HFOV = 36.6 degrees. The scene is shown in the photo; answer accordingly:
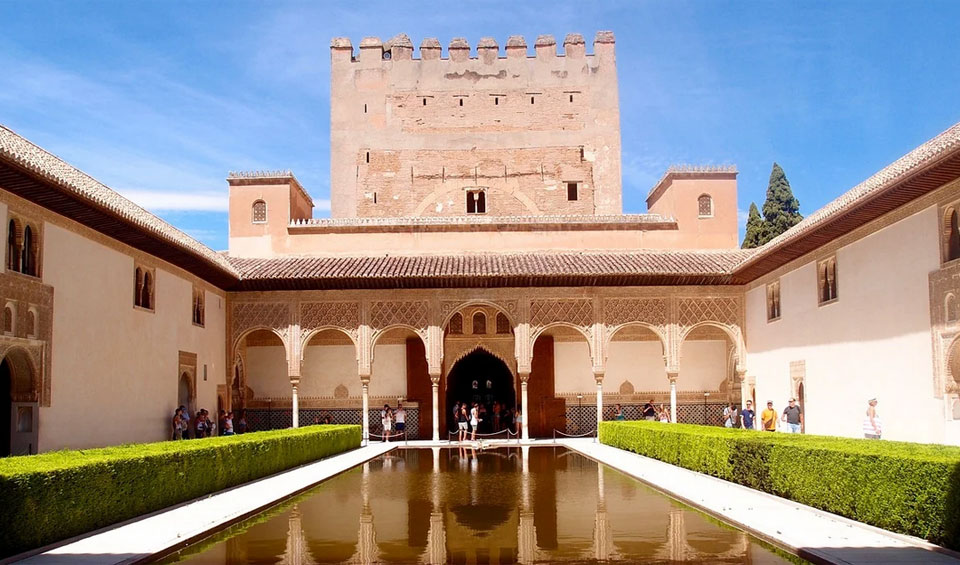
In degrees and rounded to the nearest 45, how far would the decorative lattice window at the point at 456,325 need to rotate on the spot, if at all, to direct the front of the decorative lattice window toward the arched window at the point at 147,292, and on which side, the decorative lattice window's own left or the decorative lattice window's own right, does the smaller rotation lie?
approximately 45° to the decorative lattice window's own right

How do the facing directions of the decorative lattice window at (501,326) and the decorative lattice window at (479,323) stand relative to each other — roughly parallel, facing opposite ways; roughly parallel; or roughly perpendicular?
roughly parallel

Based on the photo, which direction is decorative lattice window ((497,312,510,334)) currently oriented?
toward the camera

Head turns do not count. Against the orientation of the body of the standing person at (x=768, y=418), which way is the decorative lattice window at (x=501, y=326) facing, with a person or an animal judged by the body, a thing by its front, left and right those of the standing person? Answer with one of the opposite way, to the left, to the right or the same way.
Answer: the same way

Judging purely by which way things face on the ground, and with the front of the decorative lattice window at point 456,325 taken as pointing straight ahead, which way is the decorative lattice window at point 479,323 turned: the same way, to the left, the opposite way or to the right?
the same way

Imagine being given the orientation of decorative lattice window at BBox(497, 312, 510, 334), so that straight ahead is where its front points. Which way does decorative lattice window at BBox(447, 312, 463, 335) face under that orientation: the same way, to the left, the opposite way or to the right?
the same way

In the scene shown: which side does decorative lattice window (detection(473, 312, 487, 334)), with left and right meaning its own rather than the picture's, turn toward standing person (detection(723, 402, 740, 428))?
left

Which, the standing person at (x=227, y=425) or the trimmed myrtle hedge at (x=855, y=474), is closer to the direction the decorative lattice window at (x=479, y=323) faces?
the trimmed myrtle hedge

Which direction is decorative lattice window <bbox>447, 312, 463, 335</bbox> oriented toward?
toward the camera

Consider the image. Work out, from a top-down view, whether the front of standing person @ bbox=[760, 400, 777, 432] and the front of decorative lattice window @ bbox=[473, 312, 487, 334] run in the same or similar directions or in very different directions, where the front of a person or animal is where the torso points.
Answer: same or similar directions

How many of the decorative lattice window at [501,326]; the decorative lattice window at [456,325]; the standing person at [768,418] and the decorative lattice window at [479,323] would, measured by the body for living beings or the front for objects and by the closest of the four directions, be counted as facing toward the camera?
4

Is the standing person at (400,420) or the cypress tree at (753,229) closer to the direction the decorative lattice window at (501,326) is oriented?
the standing person

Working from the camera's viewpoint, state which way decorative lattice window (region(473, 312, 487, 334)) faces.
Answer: facing the viewer

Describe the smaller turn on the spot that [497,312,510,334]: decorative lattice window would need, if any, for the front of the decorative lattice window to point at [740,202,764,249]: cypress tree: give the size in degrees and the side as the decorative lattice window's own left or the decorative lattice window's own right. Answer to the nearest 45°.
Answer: approximately 135° to the decorative lattice window's own left
